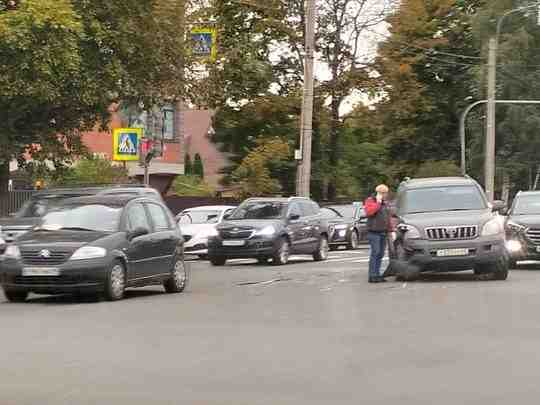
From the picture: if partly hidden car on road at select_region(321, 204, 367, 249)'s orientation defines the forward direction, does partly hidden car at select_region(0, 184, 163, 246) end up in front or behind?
in front

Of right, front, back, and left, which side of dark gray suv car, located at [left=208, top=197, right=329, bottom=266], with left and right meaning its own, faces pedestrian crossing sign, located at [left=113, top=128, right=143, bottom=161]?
right

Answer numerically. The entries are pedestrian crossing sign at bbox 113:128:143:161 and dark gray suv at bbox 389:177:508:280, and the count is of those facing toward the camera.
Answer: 2

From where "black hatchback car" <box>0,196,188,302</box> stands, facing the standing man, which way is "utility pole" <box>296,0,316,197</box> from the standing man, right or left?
left

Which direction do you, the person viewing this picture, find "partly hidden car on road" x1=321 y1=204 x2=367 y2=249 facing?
facing the viewer and to the left of the viewer

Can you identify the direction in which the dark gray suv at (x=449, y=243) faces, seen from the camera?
facing the viewer

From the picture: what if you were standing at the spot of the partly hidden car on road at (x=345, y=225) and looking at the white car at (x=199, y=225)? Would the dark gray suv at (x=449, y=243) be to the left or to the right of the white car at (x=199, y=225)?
left

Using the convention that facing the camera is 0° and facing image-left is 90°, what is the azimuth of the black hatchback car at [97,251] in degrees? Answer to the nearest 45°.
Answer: approximately 45°
